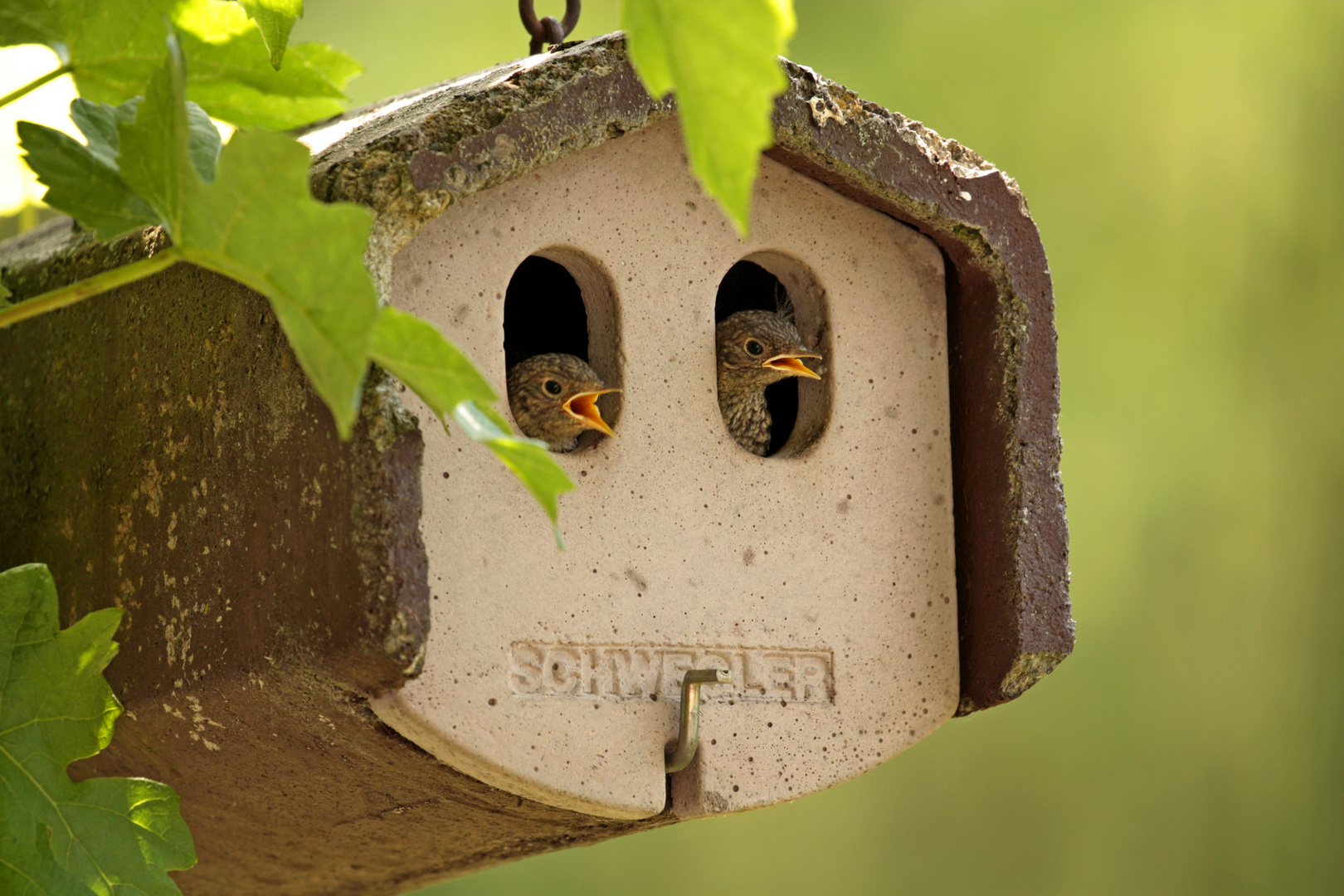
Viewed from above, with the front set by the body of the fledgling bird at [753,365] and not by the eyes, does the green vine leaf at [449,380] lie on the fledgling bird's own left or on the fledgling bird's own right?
on the fledgling bird's own right

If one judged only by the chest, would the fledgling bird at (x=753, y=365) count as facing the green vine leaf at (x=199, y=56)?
no

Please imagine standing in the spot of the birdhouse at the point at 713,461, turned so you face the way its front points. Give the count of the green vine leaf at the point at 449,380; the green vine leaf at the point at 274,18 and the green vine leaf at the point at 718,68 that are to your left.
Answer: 0

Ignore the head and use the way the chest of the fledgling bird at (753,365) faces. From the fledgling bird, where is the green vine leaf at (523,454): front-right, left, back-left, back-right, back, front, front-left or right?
right

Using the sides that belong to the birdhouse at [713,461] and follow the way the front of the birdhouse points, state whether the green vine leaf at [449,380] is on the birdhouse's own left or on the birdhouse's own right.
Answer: on the birdhouse's own right

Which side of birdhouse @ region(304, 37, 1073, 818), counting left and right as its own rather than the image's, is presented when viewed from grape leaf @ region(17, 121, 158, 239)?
right

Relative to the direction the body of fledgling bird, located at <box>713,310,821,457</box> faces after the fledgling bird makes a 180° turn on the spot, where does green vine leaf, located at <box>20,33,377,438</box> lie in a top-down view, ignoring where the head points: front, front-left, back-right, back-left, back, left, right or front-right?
left

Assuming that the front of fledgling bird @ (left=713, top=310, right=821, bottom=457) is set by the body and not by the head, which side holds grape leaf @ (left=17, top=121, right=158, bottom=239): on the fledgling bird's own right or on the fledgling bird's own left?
on the fledgling bird's own right

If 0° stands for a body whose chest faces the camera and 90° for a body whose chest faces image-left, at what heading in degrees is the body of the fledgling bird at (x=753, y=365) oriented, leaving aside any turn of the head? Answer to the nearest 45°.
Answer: approximately 270°
